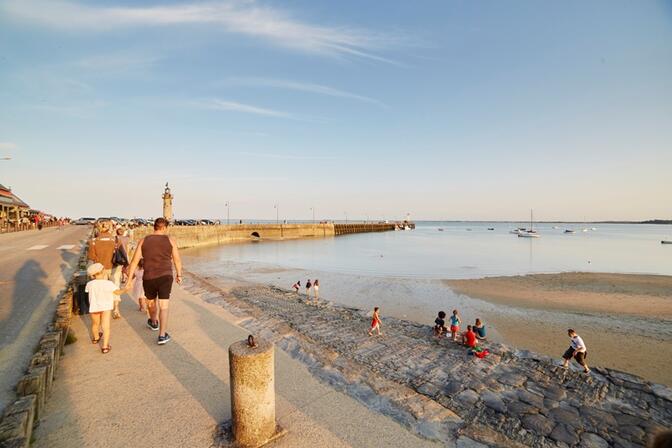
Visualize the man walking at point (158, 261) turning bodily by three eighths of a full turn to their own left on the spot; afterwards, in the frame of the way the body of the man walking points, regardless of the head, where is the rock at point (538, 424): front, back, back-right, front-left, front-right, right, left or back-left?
left

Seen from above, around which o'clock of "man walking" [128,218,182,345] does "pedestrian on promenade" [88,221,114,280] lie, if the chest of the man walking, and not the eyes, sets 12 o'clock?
The pedestrian on promenade is roughly at 11 o'clock from the man walking.

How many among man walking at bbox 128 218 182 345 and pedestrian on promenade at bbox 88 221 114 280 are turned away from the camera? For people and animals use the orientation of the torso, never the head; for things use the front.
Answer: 2

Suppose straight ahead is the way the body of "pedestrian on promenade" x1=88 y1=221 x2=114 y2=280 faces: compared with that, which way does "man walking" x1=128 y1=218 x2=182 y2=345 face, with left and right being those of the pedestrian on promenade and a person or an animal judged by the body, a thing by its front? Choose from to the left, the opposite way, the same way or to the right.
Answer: the same way

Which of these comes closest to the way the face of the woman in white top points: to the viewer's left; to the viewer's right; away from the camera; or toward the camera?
away from the camera

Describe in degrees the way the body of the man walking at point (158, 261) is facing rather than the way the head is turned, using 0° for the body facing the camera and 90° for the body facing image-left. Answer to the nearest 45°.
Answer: approximately 180°

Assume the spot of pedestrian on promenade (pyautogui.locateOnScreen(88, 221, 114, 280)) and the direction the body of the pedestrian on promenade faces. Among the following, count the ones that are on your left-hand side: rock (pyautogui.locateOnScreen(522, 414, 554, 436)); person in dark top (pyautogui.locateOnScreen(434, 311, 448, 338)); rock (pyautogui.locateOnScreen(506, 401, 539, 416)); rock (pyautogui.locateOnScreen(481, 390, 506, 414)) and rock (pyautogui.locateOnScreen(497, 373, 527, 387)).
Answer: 0

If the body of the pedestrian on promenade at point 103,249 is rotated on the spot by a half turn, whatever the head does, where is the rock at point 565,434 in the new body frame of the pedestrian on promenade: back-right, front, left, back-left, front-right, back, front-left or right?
front-left

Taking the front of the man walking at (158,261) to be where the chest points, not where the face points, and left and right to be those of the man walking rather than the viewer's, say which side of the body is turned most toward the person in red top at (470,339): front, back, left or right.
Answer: right

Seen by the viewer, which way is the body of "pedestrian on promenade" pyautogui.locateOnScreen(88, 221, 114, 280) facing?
away from the camera

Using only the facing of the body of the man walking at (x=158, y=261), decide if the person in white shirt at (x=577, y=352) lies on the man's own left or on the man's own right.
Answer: on the man's own right

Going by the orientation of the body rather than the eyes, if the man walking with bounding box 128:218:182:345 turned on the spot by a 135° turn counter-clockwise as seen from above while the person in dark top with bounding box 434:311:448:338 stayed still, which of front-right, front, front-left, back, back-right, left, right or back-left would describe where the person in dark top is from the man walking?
back-left

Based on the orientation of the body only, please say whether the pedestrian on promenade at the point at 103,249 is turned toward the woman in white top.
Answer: no

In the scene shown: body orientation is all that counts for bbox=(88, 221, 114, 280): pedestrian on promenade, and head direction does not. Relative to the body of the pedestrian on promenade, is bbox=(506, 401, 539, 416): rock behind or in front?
behind

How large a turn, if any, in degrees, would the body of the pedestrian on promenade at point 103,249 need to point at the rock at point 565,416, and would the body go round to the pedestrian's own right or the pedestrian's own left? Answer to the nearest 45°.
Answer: approximately 135° to the pedestrian's own right

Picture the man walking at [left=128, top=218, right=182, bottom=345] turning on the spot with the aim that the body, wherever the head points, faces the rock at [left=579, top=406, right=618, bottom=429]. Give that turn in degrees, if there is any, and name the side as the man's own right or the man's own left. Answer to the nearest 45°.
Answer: approximately 135° to the man's own right

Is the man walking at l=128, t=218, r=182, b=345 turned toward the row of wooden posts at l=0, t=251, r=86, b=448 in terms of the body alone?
no

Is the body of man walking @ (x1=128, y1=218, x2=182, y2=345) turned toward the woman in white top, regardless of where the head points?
no
